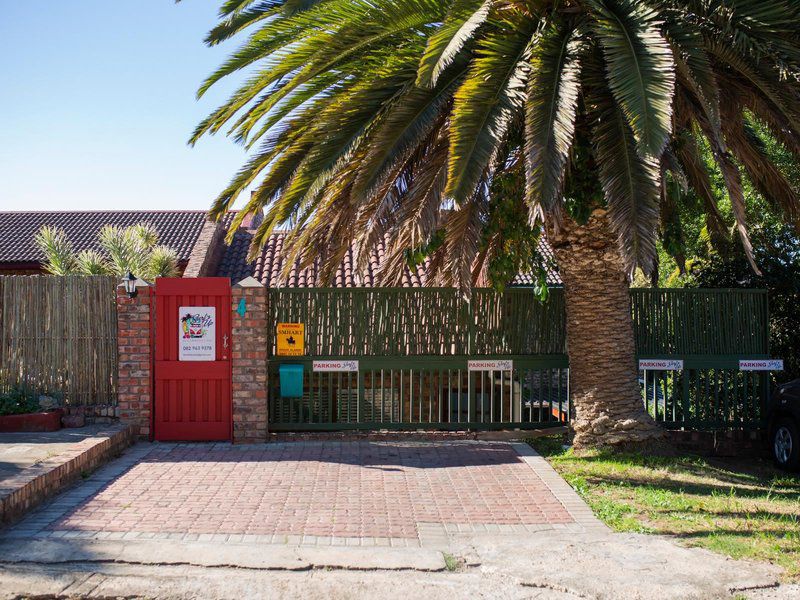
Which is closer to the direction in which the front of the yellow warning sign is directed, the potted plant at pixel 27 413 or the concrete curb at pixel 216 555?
the concrete curb

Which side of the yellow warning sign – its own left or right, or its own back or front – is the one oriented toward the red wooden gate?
right

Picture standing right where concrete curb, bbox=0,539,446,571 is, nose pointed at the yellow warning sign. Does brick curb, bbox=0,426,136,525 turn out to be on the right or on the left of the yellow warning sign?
left

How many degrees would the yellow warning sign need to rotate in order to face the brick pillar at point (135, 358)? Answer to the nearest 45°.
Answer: approximately 90° to its right

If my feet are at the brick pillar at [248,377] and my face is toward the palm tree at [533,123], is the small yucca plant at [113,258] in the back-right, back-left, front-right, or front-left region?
back-left

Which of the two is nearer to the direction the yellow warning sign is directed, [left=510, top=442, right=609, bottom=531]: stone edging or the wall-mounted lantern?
the stone edging

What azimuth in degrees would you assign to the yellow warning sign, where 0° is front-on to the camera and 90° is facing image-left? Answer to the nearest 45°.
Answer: approximately 0°

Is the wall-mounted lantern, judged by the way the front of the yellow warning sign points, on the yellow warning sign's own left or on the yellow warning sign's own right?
on the yellow warning sign's own right

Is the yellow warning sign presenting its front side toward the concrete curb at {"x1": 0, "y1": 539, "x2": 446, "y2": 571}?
yes

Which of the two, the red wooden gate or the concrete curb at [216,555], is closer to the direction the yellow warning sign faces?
the concrete curb

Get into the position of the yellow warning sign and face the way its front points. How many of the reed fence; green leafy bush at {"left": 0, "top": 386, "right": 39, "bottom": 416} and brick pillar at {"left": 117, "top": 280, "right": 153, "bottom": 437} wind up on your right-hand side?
3
